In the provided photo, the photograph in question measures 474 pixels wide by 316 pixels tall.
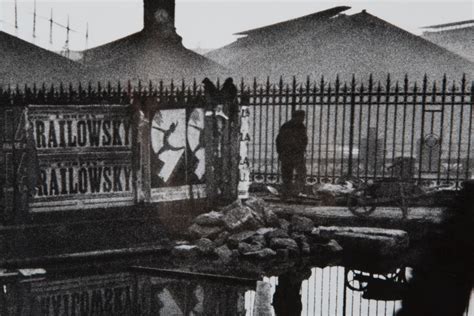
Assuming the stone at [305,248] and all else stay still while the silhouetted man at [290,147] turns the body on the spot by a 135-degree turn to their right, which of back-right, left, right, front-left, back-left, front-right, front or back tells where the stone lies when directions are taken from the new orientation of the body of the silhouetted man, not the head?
front

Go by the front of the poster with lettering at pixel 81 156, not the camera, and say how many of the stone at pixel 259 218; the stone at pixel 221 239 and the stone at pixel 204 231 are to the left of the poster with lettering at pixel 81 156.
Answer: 3

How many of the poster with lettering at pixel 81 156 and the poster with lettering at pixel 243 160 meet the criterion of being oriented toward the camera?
2

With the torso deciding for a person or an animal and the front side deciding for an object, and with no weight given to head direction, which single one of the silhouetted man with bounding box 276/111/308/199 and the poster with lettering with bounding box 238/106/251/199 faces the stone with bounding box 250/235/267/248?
the poster with lettering

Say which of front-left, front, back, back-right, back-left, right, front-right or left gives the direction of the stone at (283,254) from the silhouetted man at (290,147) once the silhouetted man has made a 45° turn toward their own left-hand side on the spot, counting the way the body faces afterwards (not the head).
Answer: back

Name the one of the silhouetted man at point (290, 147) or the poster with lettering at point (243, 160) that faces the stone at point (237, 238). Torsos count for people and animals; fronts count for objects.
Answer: the poster with lettering

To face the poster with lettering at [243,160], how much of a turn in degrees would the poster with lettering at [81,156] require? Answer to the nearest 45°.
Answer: approximately 90° to its left

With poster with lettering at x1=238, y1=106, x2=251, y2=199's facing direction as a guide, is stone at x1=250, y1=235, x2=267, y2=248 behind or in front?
in front

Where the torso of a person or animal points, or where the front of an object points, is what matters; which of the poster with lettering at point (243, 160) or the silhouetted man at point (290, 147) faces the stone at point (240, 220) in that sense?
the poster with lettering

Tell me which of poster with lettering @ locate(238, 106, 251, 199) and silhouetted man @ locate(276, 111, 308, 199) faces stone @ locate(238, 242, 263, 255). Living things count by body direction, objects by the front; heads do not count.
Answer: the poster with lettering

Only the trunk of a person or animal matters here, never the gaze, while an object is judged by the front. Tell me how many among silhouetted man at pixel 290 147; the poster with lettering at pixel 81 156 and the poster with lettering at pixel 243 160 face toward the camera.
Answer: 2

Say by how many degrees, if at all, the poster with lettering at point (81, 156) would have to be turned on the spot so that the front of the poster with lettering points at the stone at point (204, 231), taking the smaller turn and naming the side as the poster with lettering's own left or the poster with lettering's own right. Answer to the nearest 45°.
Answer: approximately 90° to the poster with lettering's own left

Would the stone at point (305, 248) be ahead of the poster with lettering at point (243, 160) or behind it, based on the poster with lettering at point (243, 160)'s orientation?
ahead

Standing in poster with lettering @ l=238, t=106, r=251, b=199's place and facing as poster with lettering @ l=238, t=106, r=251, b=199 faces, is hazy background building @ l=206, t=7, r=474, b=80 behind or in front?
behind

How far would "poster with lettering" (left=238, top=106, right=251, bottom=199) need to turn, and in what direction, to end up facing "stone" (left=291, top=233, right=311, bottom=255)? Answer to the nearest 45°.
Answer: approximately 45° to its left

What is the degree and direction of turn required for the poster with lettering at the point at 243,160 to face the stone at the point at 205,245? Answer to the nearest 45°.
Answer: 0° — it already faces it

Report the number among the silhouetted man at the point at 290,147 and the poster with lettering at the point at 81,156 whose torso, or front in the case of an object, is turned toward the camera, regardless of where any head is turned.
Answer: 1
